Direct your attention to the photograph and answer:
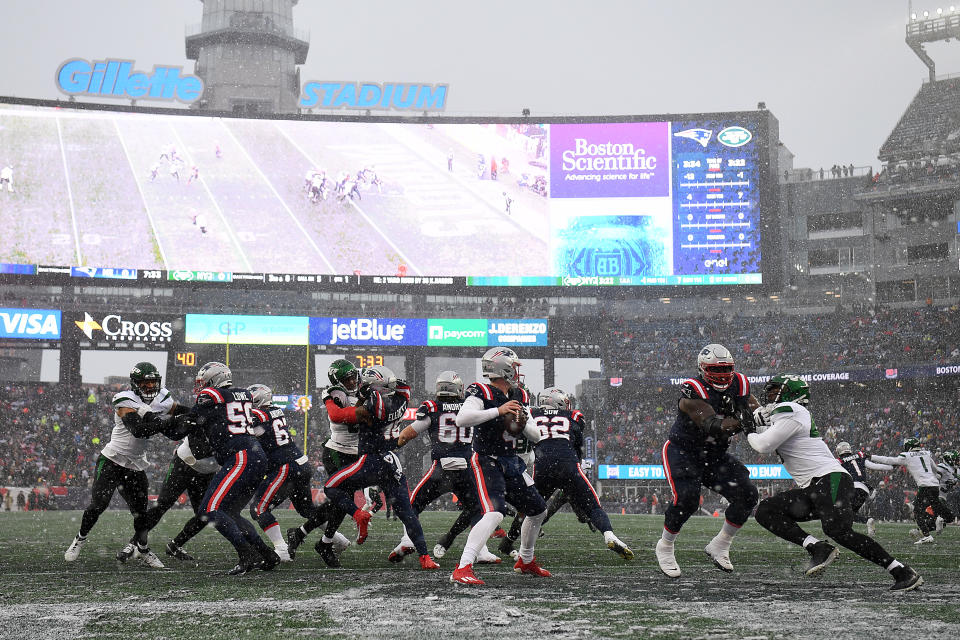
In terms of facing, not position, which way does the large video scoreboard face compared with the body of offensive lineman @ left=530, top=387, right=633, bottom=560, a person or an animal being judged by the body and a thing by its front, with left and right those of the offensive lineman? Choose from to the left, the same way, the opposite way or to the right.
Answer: the opposite way

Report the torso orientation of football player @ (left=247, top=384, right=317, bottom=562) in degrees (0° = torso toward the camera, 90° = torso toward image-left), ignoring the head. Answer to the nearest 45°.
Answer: approximately 135°

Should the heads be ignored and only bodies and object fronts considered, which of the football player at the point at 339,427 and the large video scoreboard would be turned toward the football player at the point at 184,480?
the large video scoreboard

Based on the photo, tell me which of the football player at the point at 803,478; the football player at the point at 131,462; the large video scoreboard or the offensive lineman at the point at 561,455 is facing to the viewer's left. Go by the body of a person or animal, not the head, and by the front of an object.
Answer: the football player at the point at 803,478

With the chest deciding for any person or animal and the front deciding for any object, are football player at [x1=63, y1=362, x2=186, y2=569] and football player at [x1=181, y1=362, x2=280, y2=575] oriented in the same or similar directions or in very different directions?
very different directions

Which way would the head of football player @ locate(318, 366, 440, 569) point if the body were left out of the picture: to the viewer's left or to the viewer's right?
to the viewer's left

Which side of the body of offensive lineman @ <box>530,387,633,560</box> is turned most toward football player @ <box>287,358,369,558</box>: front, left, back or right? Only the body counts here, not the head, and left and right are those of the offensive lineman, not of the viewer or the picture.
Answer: left

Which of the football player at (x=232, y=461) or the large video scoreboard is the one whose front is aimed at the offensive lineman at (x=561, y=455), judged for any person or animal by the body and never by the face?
the large video scoreboard

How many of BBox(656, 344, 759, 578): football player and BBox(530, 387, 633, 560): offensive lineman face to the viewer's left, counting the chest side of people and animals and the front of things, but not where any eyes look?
0

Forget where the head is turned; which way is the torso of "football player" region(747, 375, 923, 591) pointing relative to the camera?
to the viewer's left

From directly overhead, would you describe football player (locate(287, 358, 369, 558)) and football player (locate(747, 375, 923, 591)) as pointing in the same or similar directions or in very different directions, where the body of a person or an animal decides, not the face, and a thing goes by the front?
very different directions

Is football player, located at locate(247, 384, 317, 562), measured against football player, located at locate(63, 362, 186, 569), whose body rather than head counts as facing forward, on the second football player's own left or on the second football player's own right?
on the second football player's own left

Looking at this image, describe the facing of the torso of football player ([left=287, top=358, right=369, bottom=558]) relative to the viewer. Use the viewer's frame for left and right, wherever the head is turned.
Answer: facing the viewer and to the right of the viewer

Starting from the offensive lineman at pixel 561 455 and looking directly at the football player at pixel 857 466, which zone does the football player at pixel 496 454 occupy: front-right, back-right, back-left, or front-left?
back-right

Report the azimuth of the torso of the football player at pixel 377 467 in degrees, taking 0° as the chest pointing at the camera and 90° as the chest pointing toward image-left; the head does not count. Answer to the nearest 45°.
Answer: approximately 135°
